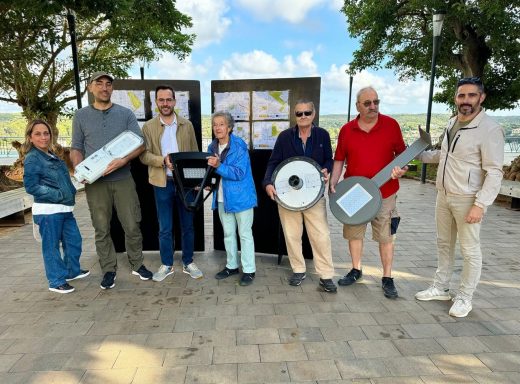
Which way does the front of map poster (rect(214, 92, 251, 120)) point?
toward the camera

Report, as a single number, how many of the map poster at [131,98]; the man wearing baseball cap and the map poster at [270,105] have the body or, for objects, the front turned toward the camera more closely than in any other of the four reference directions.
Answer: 3

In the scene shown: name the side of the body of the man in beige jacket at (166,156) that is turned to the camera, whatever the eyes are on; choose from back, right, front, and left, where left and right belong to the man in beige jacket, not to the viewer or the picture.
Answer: front

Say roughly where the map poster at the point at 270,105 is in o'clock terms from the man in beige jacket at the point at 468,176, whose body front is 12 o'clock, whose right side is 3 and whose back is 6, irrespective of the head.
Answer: The map poster is roughly at 2 o'clock from the man in beige jacket.

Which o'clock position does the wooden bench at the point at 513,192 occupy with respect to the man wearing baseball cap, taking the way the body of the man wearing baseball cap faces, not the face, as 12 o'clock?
The wooden bench is roughly at 9 o'clock from the man wearing baseball cap.

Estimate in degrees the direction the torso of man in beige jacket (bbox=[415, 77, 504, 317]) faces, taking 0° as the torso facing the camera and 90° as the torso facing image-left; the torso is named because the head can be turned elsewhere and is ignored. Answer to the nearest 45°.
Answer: approximately 45°

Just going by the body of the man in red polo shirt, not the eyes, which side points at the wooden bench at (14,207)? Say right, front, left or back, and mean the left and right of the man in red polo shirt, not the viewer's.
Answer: right

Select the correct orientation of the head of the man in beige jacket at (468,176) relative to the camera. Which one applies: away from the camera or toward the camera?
toward the camera

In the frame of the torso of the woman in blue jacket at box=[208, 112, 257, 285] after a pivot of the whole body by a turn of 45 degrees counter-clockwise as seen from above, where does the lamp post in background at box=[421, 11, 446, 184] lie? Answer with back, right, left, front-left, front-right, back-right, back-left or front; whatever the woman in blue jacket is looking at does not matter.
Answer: back-left

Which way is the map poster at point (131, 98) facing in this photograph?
toward the camera

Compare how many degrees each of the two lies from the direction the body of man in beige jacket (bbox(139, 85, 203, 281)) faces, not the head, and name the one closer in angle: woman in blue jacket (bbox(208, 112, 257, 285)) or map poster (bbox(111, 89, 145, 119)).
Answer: the woman in blue jacket

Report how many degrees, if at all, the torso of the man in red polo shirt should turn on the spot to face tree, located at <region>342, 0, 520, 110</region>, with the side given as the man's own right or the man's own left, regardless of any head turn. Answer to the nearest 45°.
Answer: approximately 180°

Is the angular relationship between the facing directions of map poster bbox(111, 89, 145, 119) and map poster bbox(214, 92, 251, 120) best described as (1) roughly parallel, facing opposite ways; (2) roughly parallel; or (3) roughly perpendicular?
roughly parallel
